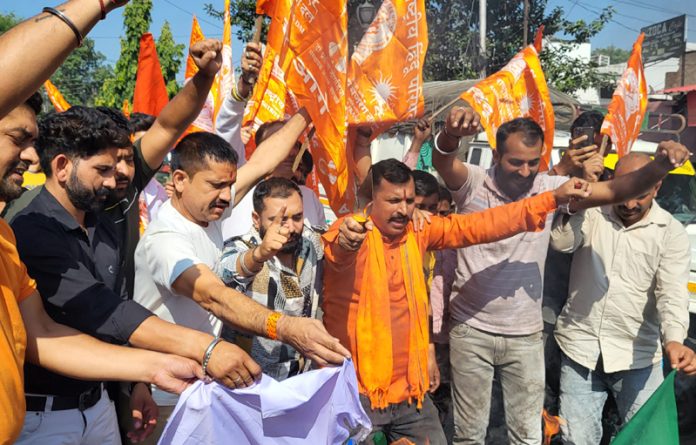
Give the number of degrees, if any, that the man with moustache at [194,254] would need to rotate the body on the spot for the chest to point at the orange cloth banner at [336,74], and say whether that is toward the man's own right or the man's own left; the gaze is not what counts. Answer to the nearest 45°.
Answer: approximately 90° to the man's own left

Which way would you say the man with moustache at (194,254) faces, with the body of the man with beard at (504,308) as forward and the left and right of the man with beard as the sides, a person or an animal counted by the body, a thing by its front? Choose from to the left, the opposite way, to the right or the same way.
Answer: to the left

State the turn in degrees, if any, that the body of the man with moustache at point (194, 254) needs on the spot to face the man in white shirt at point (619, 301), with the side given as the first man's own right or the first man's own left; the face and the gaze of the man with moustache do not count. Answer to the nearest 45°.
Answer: approximately 45° to the first man's own left

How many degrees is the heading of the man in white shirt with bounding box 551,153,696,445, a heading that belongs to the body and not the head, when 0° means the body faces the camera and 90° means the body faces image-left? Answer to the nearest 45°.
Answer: approximately 0°

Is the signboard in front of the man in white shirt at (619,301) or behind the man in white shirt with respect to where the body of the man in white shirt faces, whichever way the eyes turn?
behind

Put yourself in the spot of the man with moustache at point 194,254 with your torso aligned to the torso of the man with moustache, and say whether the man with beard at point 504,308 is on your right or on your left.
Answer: on your left

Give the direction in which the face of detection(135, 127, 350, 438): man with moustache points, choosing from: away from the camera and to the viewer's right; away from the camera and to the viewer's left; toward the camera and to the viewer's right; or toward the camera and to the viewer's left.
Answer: toward the camera and to the viewer's right

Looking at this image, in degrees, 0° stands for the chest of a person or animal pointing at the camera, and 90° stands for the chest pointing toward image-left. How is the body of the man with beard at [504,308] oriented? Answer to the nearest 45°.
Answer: approximately 0°

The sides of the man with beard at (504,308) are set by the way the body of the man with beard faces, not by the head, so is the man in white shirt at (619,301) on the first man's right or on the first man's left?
on the first man's left

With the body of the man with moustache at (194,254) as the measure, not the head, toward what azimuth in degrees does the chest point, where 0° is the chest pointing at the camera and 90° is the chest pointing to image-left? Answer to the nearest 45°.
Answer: approximately 315°

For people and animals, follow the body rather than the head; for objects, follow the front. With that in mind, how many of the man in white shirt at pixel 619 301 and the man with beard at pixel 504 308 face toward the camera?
2
